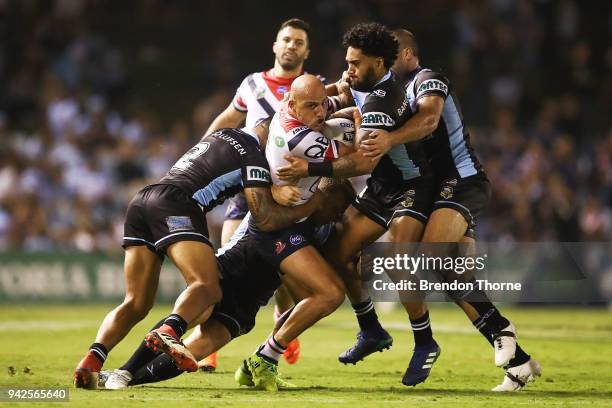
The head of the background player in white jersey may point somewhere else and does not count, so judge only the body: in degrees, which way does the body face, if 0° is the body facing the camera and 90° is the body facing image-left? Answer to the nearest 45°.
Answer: approximately 0°

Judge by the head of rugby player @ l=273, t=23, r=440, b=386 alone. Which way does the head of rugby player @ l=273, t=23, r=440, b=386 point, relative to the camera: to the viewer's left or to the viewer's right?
to the viewer's left

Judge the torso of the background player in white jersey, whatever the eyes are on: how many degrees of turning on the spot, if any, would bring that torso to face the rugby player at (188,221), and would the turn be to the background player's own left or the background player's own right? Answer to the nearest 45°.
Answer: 0° — they already face them

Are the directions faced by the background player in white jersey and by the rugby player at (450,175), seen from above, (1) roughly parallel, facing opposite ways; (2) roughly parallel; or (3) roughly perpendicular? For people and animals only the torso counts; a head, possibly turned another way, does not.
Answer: roughly perpendicular

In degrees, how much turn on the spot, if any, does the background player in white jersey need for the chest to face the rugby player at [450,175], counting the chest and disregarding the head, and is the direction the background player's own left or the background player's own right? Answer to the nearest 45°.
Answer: approximately 45° to the background player's own left

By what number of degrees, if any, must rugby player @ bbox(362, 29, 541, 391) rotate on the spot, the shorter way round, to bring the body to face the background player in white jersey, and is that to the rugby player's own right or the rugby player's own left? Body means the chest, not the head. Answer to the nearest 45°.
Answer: approximately 45° to the rugby player's own right

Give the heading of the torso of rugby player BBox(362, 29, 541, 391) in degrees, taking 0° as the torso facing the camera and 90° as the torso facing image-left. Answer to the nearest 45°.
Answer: approximately 90°

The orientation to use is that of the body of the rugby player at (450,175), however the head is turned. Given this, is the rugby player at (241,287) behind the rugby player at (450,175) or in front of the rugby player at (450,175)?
in front
